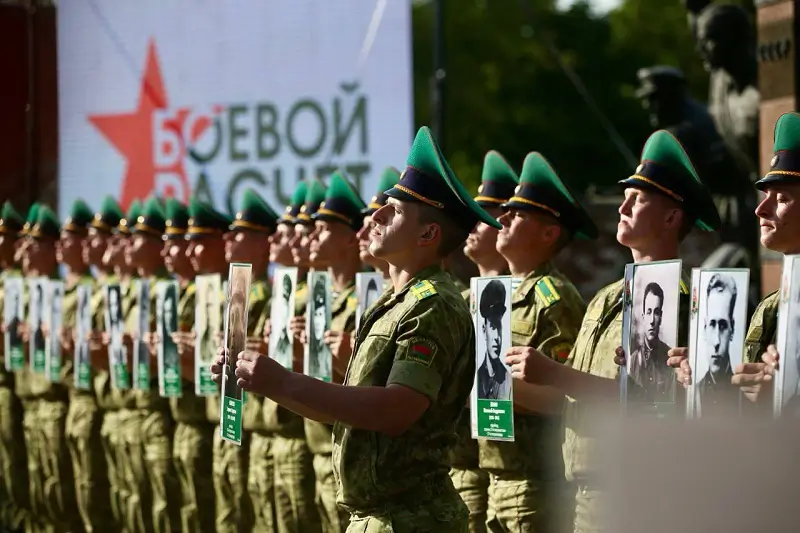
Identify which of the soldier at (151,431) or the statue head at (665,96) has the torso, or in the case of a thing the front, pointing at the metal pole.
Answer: the statue head

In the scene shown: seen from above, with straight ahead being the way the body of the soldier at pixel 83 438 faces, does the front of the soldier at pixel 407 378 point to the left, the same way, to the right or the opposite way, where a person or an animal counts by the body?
the same way

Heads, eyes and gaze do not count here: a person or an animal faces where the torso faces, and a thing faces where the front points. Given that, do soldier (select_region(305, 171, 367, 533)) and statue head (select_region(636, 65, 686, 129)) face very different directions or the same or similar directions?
same or similar directions

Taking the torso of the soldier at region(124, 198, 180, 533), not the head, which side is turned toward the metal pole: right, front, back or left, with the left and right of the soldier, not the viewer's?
back

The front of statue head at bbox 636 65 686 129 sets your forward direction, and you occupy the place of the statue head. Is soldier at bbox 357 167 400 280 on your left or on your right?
on your left

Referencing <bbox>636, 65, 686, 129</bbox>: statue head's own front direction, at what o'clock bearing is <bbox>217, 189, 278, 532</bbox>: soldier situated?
The soldier is roughly at 10 o'clock from the statue head.

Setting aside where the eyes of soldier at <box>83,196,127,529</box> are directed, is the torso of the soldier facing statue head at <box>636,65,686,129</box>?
no

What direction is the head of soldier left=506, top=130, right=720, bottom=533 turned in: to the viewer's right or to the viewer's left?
to the viewer's left

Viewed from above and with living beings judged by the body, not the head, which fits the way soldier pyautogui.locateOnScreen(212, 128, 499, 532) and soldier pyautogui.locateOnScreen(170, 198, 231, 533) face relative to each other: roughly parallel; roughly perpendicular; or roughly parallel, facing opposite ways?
roughly parallel

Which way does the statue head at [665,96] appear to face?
to the viewer's left

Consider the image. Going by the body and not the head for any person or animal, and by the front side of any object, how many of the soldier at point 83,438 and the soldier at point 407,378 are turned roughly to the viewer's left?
2

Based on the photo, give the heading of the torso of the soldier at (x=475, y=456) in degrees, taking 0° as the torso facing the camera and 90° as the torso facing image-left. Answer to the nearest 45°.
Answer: approximately 90°

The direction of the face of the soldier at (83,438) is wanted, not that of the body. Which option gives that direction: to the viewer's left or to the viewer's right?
to the viewer's left

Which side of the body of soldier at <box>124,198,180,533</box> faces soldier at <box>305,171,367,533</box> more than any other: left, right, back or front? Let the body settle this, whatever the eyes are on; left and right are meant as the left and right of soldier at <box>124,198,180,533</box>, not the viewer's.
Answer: left
